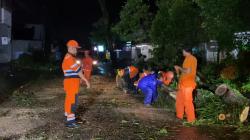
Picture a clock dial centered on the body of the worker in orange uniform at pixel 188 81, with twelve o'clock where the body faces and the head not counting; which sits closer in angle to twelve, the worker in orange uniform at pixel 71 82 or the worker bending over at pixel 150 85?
the worker in orange uniform

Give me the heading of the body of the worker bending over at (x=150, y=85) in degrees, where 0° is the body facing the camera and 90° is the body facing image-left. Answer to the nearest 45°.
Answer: approximately 270°

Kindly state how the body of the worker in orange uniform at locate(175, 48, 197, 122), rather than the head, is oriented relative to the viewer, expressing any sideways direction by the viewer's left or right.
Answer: facing to the left of the viewer

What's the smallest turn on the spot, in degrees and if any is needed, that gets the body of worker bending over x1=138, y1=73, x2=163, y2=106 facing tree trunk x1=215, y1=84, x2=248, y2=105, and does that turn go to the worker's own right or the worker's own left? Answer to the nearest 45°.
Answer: approximately 45° to the worker's own right

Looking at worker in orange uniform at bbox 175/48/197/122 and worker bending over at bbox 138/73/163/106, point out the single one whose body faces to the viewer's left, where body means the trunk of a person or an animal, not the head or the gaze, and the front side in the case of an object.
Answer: the worker in orange uniform

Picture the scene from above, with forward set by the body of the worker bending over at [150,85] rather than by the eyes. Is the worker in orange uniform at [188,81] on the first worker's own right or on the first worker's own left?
on the first worker's own right

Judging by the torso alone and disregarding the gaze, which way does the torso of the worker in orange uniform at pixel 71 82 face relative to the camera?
to the viewer's right

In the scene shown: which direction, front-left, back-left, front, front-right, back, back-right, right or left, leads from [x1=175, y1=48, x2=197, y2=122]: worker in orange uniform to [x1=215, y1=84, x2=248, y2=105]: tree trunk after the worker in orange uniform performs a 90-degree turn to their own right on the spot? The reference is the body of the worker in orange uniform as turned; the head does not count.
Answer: front-right

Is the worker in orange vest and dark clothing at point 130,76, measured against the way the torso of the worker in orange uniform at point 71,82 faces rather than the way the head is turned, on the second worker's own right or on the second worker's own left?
on the second worker's own left

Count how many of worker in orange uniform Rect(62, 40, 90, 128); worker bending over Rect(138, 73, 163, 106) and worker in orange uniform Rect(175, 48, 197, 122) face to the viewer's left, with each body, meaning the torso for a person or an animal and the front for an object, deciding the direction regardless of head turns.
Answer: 1

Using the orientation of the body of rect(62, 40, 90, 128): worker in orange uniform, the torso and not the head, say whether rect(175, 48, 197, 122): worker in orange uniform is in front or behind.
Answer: in front
